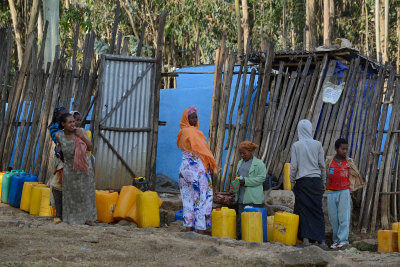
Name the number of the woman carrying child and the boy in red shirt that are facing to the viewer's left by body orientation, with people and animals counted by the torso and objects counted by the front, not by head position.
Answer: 0

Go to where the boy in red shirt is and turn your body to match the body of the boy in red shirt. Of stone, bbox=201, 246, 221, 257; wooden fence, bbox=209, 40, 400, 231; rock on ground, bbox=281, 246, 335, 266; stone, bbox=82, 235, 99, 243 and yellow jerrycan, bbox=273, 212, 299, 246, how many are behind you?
1

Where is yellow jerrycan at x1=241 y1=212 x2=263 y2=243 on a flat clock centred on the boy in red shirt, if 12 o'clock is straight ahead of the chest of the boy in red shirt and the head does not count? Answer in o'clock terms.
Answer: The yellow jerrycan is roughly at 2 o'clock from the boy in red shirt.

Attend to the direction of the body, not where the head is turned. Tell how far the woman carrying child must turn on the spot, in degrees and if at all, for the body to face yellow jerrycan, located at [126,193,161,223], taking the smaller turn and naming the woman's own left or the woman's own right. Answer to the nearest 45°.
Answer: approximately 90° to the woman's own left

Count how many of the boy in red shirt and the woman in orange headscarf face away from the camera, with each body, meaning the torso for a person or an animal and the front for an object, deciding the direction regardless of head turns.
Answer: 0

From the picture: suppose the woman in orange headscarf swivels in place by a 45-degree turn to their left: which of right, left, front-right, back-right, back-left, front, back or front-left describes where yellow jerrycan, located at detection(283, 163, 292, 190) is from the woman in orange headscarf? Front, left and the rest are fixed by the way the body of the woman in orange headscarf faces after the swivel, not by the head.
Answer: front-left

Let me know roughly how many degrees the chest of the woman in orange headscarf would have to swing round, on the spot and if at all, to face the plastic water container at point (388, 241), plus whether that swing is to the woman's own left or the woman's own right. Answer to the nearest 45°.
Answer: approximately 45° to the woman's own left

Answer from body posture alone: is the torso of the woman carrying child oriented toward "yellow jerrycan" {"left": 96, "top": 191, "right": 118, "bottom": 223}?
no

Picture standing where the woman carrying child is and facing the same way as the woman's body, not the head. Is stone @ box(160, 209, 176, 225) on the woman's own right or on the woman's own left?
on the woman's own left

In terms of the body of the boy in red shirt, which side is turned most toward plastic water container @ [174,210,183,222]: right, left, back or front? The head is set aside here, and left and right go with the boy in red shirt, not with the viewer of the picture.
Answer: right

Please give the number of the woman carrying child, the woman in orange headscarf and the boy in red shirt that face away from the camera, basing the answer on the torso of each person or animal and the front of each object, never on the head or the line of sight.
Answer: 0

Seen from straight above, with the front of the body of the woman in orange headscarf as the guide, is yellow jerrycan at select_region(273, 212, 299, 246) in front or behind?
in front

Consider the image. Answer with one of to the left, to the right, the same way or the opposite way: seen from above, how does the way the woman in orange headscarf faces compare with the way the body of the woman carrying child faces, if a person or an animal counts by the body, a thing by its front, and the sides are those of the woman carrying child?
the same way

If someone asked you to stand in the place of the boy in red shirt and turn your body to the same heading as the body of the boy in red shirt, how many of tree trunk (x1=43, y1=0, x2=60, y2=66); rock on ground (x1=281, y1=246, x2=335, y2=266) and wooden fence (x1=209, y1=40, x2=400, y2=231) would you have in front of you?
1

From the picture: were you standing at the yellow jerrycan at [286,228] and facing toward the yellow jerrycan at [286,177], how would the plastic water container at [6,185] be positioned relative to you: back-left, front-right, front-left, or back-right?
front-left

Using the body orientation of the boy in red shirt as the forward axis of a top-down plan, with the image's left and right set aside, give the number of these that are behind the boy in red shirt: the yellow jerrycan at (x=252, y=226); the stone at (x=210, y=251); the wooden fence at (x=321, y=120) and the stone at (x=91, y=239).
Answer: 1

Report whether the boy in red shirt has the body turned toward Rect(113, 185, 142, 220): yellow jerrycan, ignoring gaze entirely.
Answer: no

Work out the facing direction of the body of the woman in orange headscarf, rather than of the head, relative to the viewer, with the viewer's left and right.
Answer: facing the viewer and to the right of the viewer

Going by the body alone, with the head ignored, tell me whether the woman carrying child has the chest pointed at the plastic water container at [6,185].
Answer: no

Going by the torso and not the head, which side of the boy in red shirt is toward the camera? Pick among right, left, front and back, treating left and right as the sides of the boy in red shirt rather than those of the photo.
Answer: front
